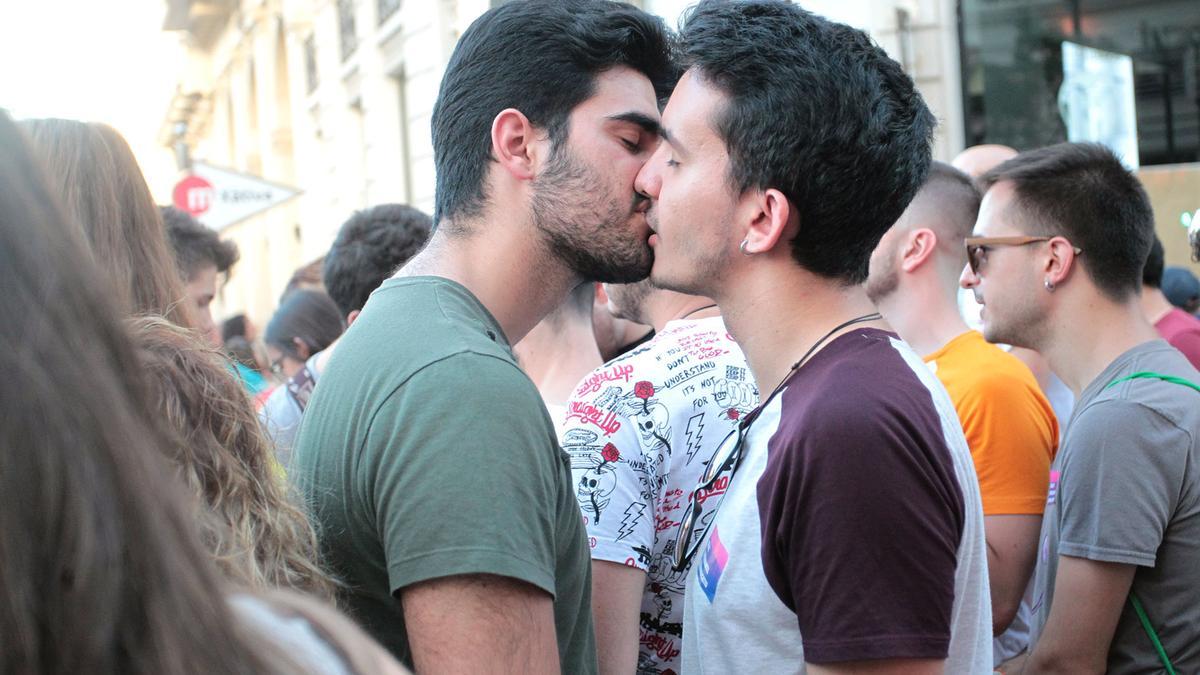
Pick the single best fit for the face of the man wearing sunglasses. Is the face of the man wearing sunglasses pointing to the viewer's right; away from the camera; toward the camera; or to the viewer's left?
to the viewer's left

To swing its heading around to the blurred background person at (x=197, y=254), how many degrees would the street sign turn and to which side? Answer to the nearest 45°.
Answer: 0° — it already faces them

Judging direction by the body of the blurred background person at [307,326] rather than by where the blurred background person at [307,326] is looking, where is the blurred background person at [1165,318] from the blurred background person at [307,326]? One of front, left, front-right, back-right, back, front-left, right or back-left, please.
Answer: back-left

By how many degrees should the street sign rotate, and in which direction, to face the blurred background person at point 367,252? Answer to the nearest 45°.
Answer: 0° — it already faces them

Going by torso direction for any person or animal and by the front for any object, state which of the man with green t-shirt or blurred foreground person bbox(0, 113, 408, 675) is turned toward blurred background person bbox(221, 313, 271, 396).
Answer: blurred foreground person bbox(0, 113, 408, 675)

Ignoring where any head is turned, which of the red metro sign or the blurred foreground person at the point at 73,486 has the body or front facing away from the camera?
the blurred foreground person

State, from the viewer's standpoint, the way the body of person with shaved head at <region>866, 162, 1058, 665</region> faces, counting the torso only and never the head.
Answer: to the viewer's left

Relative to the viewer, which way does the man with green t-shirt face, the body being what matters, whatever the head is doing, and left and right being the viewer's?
facing to the right of the viewer

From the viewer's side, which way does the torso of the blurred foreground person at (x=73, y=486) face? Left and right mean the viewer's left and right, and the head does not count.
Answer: facing away from the viewer
